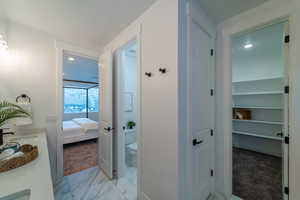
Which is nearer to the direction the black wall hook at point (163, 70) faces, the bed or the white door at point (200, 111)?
the bed

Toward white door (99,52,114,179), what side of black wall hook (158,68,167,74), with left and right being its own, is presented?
right

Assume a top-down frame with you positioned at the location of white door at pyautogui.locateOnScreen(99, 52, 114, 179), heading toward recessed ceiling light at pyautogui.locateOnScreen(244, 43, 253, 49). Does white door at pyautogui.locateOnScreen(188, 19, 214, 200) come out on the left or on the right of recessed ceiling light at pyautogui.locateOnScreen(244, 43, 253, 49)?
right

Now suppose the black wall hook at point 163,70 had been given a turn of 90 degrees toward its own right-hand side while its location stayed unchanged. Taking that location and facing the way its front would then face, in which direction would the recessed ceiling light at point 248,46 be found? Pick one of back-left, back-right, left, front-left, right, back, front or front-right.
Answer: right

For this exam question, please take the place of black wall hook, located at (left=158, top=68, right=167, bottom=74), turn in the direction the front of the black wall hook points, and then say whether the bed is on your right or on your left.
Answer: on your right

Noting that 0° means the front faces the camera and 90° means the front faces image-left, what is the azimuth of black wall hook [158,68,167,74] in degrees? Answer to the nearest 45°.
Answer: approximately 45°
